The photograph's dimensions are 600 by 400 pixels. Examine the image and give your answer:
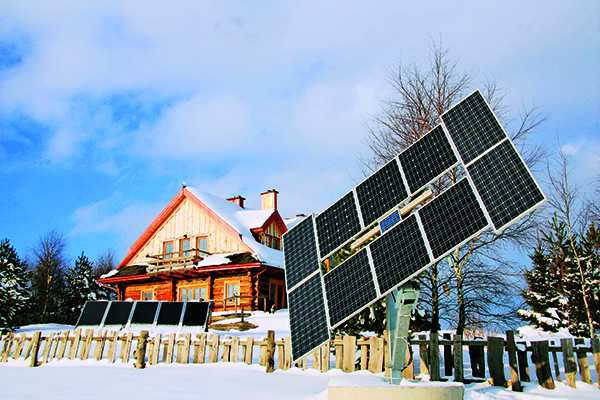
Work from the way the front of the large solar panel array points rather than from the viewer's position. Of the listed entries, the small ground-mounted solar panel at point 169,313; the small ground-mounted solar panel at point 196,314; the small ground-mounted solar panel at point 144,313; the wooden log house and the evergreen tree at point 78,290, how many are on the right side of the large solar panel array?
5

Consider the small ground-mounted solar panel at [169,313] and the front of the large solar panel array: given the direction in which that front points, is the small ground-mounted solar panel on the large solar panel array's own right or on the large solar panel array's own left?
on the large solar panel array's own right

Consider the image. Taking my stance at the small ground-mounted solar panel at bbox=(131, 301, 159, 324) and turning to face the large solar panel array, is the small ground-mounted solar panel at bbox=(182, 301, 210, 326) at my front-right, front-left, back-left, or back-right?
front-left

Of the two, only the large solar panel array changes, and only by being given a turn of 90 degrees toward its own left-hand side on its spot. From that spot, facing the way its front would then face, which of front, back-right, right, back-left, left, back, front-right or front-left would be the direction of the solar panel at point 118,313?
back

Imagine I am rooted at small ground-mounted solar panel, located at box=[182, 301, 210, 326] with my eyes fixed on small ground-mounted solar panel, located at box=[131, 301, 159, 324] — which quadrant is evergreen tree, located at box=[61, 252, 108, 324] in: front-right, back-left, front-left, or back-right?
front-right

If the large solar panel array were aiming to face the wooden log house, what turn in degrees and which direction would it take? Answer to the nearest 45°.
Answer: approximately 90° to its right

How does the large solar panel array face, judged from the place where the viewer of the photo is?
facing the viewer and to the left of the viewer

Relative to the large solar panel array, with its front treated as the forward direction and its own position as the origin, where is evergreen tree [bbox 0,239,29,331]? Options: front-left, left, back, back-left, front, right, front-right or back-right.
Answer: right
